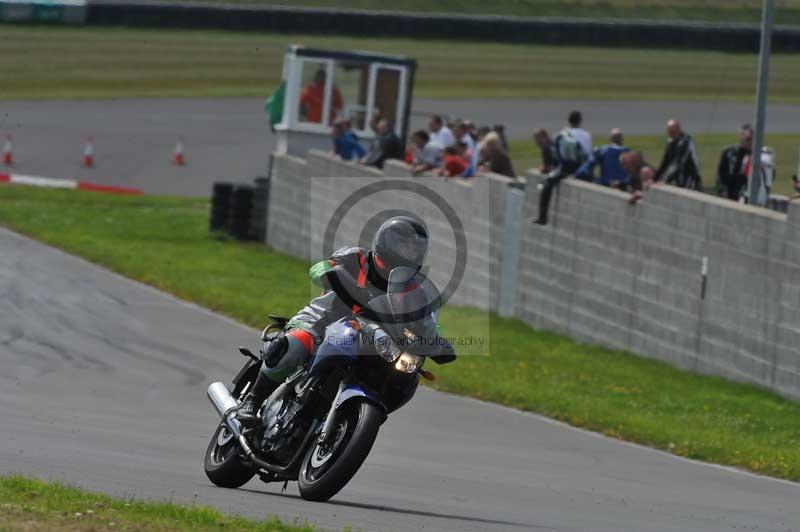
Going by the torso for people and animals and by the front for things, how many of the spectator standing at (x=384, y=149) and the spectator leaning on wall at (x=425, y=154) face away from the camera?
0

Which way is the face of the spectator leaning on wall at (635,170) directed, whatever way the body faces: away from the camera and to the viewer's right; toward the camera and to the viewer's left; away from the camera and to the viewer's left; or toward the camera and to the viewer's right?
toward the camera and to the viewer's left

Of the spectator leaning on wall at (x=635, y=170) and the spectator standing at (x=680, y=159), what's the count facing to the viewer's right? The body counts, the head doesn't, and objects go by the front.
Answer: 0

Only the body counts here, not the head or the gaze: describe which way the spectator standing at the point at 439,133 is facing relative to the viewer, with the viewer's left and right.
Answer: facing the viewer and to the left of the viewer

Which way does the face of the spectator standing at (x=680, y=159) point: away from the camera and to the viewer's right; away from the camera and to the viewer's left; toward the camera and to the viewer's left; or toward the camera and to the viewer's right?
toward the camera and to the viewer's left
